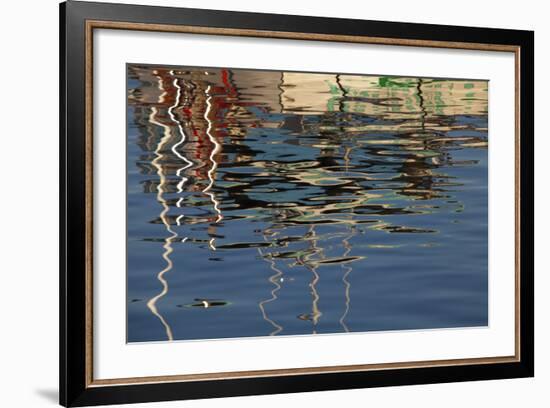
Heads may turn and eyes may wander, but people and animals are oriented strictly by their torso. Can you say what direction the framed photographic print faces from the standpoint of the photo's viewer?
facing the viewer and to the right of the viewer
